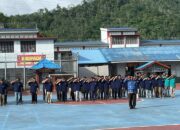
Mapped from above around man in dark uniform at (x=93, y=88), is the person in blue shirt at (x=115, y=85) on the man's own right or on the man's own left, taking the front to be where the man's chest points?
on the man's own left

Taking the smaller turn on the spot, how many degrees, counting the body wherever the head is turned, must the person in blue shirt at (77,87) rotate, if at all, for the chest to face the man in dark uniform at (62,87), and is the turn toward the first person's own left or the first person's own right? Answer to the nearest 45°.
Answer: approximately 90° to the first person's own right

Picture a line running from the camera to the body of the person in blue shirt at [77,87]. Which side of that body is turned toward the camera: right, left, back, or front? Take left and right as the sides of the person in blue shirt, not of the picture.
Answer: front

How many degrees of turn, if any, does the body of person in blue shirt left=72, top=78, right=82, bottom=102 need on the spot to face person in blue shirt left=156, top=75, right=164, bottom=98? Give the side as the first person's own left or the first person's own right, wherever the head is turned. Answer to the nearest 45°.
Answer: approximately 90° to the first person's own left

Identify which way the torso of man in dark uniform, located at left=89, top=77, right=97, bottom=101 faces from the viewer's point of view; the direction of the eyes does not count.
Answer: toward the camera

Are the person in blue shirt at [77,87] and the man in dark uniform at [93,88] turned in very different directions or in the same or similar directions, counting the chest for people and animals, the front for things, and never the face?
same or similar directions

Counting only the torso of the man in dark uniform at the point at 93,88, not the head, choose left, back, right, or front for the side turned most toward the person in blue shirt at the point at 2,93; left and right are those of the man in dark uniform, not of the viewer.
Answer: right

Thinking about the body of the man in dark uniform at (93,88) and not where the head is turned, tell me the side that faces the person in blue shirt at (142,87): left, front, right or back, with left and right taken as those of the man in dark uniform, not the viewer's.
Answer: left

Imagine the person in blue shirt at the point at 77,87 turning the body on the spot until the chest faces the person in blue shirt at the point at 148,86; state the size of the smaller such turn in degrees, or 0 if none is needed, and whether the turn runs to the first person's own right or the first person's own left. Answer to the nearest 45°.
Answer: approximately 90° to the first person's own left

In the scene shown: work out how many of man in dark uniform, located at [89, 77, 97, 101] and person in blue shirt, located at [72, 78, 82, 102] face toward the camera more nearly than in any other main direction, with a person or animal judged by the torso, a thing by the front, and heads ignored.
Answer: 2

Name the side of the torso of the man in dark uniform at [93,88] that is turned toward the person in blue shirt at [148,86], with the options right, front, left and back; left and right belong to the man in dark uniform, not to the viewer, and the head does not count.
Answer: left

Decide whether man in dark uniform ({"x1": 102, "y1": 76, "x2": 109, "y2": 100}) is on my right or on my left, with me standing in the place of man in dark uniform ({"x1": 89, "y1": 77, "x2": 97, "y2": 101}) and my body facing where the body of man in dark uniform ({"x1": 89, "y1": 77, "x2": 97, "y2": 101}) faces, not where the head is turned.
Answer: on my left

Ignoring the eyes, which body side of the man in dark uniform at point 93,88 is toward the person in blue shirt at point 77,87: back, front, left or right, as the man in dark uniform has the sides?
right
